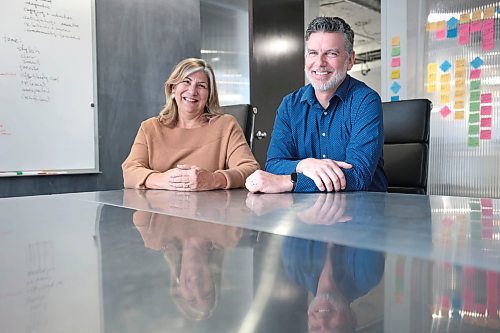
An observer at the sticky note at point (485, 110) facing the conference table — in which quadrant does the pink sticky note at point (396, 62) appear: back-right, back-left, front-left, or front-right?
back-right

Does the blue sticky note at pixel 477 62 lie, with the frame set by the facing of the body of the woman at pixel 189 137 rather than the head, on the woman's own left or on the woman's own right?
on the woman's own left

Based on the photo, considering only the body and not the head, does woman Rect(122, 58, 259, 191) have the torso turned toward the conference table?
yes

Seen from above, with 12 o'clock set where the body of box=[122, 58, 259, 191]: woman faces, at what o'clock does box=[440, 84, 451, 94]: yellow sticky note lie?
The yellow sticky note is roughly at 8 o'clock from the woman.

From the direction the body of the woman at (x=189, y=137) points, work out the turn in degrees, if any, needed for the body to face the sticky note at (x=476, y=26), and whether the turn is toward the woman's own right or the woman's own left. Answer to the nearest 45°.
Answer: approximately 135° to the woman's own left

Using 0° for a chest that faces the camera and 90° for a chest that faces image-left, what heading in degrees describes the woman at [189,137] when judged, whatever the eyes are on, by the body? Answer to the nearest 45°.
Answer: approximately 0°

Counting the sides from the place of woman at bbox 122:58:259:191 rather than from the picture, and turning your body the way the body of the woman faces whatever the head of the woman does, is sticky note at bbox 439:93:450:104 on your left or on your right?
on your left

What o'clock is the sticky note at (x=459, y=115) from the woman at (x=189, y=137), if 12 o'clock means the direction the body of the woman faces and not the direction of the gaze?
The sticky note is roughly at 8 o'clock from the woman.
